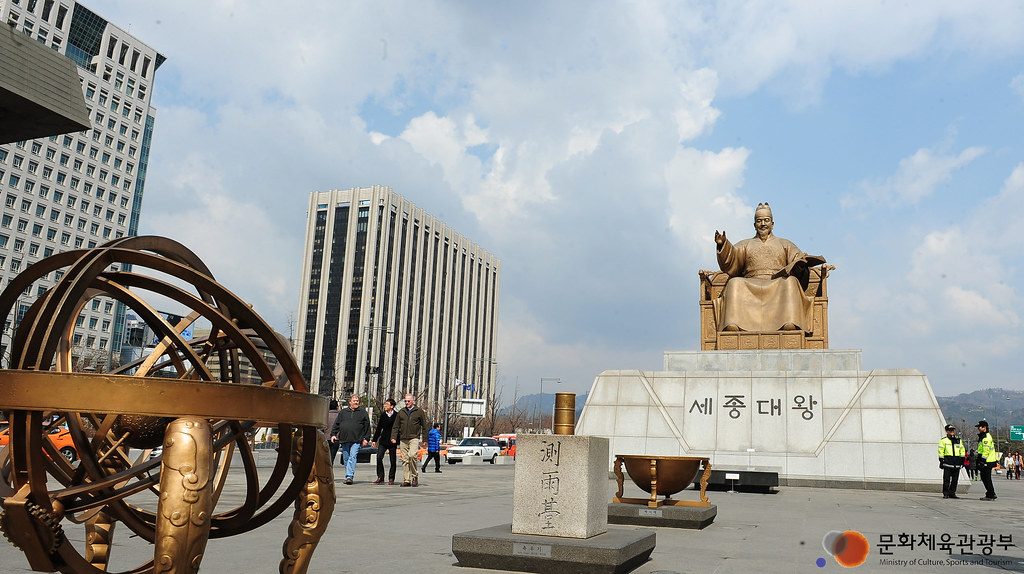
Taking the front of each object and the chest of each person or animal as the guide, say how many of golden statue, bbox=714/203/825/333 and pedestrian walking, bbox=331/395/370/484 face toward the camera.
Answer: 2

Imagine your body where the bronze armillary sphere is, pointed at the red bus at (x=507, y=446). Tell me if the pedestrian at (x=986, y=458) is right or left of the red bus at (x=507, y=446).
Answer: right

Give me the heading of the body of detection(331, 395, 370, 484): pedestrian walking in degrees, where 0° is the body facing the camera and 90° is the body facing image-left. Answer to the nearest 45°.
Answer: approximately 0°

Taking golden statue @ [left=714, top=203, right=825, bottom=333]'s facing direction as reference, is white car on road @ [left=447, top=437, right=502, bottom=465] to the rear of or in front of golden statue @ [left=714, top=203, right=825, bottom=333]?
to the rear

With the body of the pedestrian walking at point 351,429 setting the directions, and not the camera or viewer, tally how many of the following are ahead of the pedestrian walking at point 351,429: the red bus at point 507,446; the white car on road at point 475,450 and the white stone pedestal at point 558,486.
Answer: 1

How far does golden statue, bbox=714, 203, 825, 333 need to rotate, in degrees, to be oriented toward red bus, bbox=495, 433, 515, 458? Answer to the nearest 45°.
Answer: approximately 135° to its right
